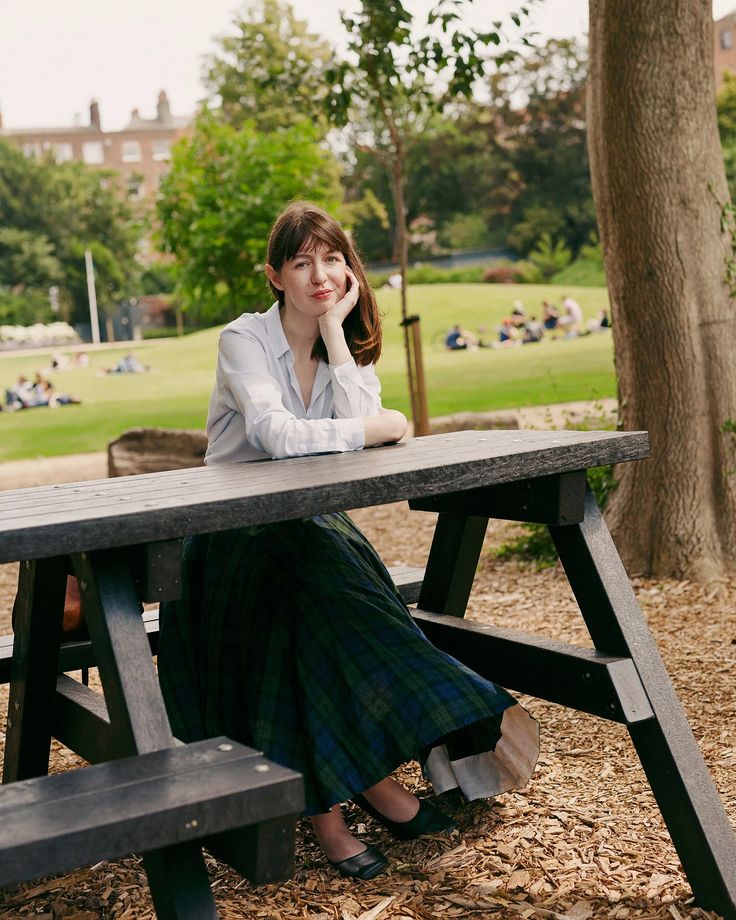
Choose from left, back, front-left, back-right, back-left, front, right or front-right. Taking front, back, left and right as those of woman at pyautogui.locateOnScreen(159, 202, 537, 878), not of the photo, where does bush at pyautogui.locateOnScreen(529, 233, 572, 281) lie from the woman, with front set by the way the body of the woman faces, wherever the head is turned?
back-left

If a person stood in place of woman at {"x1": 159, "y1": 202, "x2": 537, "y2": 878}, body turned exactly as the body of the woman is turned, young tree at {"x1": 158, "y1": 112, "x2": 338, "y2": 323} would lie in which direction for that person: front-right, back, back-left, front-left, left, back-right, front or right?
back-left

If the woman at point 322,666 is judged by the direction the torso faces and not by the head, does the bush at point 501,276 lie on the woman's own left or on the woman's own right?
on the woman's own left

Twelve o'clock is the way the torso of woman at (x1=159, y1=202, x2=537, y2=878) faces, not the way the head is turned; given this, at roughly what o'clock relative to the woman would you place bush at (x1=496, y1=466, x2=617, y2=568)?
The bush is roughly at 8 o'clock from the woman.

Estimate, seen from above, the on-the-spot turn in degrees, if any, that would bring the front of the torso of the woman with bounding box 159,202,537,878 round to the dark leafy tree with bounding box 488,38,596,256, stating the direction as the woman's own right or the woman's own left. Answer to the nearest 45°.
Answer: approximately 135° to the woman's own left

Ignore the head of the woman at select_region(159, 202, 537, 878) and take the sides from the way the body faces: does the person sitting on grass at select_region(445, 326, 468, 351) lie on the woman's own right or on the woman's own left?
on the woman's own left

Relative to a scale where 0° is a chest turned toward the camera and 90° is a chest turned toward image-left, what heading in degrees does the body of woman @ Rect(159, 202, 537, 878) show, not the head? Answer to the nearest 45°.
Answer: approximately 315°

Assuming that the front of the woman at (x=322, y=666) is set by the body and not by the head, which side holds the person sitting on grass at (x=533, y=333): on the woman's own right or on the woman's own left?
on the woman's own left
